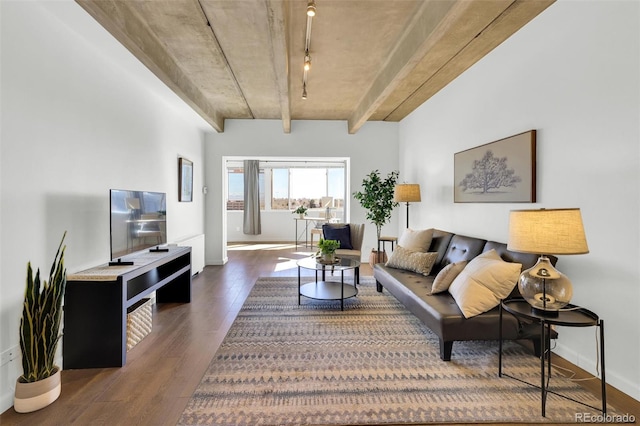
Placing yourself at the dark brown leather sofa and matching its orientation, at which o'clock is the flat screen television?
The flat screen television is roughly at 1 o'clock from the dark brown leather sofa.

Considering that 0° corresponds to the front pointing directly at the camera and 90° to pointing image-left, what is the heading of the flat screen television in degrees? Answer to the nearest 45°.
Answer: approximately 315°

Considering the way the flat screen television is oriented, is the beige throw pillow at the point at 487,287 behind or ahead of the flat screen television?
ahead

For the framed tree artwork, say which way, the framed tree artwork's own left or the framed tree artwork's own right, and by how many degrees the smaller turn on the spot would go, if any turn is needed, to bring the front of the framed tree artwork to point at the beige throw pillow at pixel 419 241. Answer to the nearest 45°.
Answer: approximately 90° to the framed tree artwork's own right

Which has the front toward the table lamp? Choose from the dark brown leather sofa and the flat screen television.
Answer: the flat screen television

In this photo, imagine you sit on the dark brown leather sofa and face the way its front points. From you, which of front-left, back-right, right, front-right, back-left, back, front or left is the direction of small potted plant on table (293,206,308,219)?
right

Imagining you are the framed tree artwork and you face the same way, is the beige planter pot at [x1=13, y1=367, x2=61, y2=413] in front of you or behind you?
in front

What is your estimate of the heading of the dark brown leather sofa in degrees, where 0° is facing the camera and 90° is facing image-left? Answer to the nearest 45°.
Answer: approximately 45°

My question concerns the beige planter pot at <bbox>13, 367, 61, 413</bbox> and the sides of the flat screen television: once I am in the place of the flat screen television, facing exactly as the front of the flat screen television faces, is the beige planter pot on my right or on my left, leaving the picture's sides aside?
on my right

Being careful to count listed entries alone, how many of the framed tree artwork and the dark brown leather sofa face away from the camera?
0

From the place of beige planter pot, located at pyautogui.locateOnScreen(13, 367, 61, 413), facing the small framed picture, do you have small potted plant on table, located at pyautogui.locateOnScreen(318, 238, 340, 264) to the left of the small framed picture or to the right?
right

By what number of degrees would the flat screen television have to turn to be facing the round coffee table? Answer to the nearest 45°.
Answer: approximately 45° to its left

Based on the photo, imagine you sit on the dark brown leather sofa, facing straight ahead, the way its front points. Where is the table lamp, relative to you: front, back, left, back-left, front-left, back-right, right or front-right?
left
